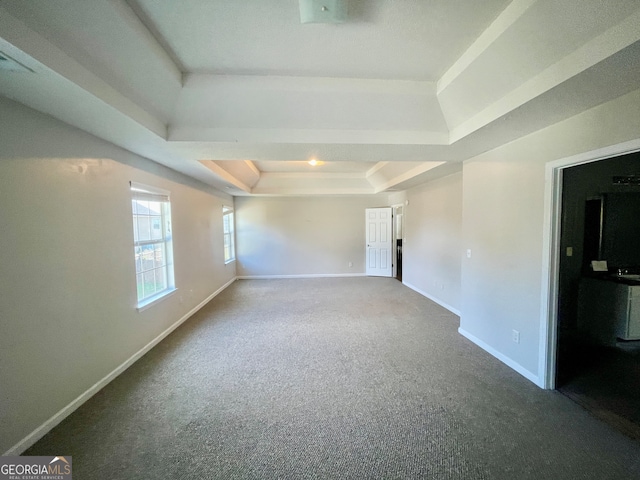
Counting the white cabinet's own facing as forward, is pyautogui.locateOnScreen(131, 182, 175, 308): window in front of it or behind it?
in front

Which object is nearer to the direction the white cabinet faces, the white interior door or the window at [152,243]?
the window

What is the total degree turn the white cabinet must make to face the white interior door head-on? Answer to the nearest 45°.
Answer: approximately 90° to its right

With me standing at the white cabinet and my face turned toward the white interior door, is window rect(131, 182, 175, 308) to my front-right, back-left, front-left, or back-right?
front-left

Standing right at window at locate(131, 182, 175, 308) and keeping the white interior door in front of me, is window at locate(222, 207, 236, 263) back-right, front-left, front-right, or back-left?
front-left

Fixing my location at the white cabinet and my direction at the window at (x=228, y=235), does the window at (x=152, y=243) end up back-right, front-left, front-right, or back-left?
front-left

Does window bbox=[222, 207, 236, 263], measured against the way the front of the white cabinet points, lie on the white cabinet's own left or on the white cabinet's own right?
on the white cabinet's own right

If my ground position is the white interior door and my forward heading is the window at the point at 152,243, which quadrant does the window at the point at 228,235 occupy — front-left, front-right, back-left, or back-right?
front-right

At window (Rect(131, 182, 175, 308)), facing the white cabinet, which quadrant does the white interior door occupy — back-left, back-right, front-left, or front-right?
front-left

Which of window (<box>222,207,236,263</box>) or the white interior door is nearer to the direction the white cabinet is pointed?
the window
